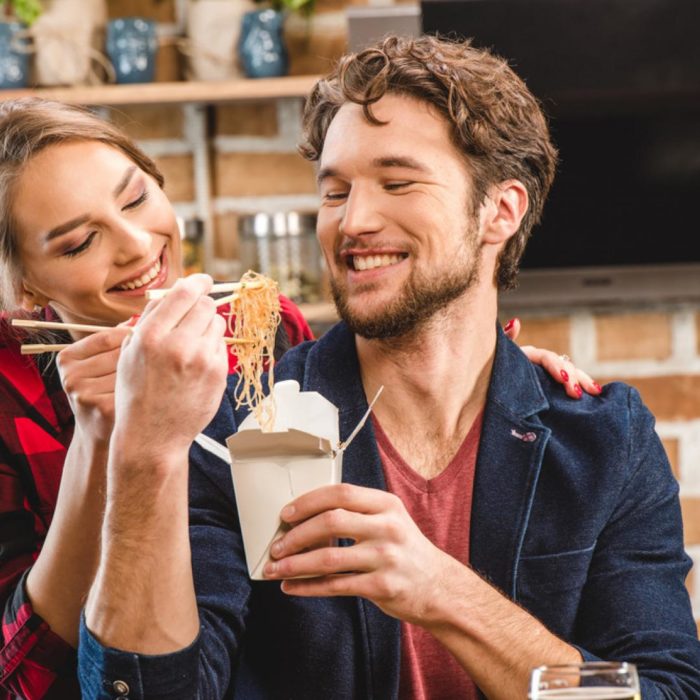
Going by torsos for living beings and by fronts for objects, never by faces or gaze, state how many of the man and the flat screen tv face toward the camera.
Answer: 2

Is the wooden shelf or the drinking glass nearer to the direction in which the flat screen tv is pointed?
the drinking glass

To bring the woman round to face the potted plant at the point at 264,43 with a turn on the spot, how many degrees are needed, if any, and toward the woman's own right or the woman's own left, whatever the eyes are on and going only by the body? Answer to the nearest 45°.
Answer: approximately 135° to the woman's own left

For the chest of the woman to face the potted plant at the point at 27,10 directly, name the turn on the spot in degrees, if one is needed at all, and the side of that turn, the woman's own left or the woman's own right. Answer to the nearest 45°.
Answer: approximately 135° to the woman's own left

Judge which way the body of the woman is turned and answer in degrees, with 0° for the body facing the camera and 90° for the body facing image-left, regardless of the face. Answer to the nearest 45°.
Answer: approximately 315°

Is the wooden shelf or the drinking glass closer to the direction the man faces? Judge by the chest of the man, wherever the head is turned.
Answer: the drinking glass

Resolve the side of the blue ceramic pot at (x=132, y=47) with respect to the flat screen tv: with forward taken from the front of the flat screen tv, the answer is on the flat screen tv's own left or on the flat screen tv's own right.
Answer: on the flat screen tv's own right

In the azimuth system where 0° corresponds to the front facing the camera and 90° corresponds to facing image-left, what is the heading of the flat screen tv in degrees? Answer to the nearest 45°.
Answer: approximately 0°

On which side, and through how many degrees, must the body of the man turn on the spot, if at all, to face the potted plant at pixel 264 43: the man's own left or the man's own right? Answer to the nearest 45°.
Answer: approximately 180°
